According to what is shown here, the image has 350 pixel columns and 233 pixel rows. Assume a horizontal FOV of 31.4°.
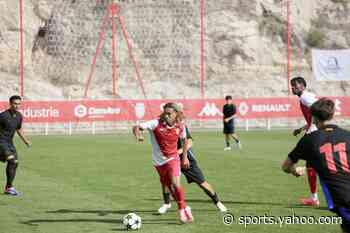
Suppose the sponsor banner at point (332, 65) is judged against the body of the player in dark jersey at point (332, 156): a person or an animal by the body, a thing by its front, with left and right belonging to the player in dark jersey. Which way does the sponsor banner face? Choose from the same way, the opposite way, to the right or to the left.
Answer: the opposite way

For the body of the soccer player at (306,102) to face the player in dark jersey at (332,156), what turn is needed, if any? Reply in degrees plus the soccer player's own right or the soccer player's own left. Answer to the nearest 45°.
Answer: approximately 90° to the soccer player's own left

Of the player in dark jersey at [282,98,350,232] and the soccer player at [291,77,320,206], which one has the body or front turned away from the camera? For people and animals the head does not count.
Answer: the player in dark jersey

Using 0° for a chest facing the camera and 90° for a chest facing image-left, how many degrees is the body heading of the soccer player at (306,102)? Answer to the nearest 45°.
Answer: approximately 90°

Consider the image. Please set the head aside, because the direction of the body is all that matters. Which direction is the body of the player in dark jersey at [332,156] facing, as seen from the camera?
away from the camera

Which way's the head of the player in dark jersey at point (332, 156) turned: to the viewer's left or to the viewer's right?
to the viewer's left

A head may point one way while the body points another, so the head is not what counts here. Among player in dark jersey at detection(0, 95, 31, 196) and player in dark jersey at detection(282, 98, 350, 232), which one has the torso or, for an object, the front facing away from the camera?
player in dark jersey at detection(282, 98, 350, 232)

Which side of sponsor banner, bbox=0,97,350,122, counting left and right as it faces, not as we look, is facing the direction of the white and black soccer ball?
front

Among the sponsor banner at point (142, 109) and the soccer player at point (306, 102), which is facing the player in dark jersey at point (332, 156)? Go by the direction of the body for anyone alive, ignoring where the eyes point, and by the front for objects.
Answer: the sponsor banner

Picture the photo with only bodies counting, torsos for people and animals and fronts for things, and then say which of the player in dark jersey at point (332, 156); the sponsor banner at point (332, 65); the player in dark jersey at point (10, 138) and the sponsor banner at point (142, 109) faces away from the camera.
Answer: the player in dark jersey at point (332, 156)
